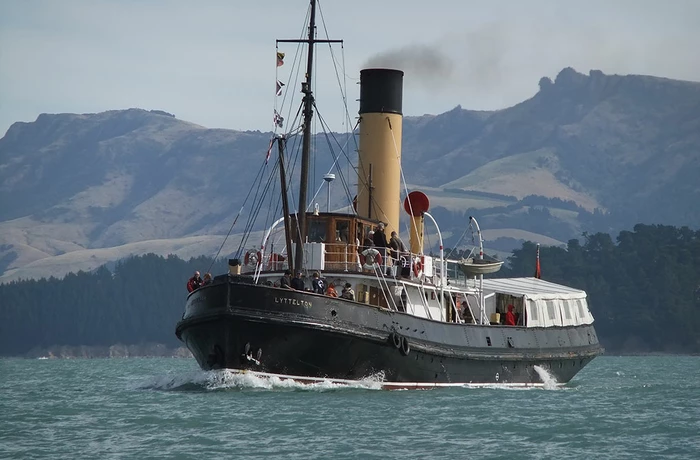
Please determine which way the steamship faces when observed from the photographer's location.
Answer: facing the viewer and to the left of the viewer

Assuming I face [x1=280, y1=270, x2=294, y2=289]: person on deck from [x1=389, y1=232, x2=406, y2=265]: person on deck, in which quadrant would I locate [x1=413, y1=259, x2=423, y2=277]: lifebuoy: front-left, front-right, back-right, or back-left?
back-left
